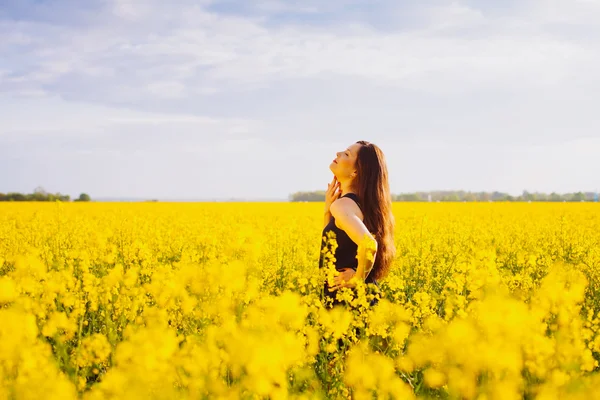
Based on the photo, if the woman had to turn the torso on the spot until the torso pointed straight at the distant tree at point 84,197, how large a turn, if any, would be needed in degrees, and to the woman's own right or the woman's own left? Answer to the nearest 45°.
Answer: approximately 45° to the woman's own right

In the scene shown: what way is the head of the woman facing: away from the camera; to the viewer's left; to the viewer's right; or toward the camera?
to the viewer's left

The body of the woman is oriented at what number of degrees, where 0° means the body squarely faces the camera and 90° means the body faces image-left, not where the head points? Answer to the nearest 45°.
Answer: approximately 90°
